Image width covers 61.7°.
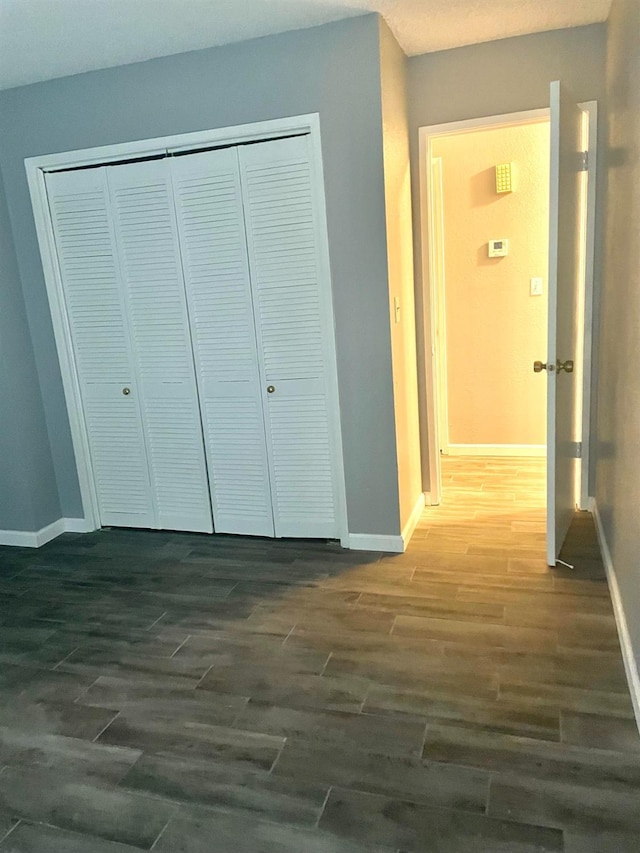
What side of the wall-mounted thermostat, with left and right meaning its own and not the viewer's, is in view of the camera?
front

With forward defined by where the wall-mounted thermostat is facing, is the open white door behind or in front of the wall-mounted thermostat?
in front
